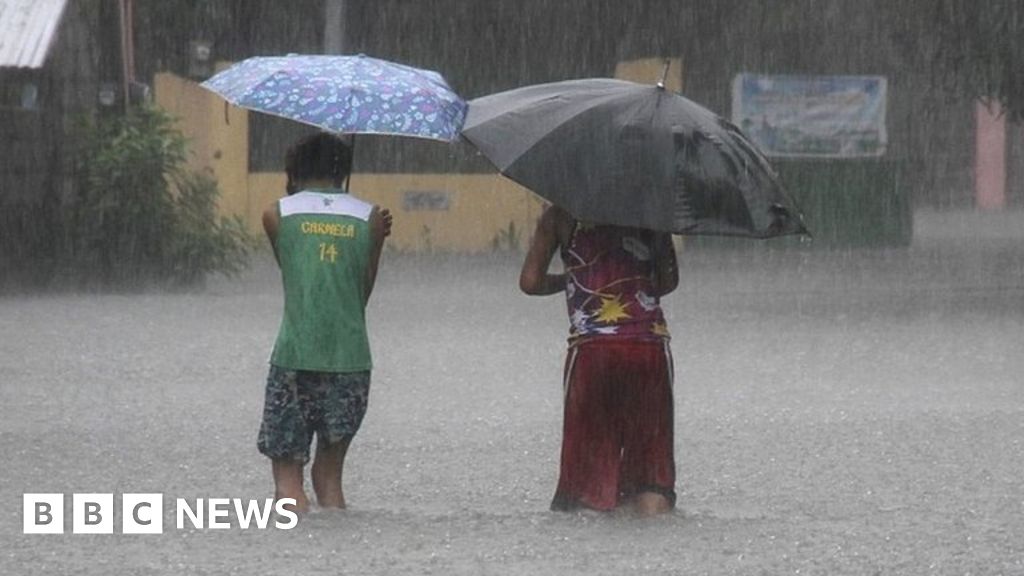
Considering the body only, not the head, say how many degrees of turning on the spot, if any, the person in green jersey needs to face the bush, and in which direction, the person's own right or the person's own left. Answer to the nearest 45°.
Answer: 0° — they already face it

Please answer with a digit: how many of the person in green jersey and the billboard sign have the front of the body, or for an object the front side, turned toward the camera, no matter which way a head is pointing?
1

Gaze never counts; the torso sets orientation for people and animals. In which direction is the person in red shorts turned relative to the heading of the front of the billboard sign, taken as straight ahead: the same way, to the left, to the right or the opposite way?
the opposite way

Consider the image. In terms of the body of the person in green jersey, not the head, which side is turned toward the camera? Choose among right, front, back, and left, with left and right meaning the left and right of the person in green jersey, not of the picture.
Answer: back

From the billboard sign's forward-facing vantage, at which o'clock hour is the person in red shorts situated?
The person in red shorts is roughly at 12 o'clock from the billboard sign.

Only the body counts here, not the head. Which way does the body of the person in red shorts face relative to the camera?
away from the camera

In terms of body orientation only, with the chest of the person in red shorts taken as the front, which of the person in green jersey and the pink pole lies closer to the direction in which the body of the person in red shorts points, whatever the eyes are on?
the pink pole

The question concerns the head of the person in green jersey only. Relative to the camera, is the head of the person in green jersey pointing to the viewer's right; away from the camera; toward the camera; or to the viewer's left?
away from the camera

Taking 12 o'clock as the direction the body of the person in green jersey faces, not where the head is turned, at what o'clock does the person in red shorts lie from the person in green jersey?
The person in red shorts is roughly at 3 o'clock from the person in green jersey.

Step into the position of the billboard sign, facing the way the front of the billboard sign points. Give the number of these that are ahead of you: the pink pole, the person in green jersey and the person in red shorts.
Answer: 2

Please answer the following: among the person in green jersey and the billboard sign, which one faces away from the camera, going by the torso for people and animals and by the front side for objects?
the person in green jersey

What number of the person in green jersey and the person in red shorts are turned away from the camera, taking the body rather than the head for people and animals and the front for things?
2

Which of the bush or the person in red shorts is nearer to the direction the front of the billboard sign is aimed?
the person in red shorts
